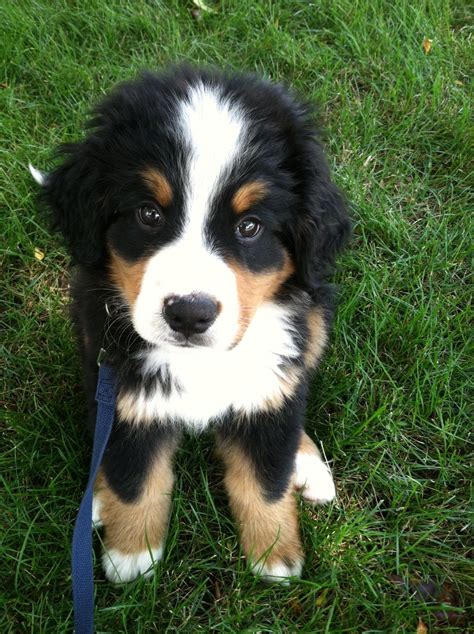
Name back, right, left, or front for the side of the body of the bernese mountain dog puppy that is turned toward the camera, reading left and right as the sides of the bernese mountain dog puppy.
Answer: front

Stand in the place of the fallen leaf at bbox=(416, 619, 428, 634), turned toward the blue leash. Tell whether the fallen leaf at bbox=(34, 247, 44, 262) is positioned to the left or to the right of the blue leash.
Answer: right

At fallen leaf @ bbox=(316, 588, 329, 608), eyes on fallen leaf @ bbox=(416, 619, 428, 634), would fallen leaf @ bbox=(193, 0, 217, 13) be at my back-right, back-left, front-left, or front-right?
back-left

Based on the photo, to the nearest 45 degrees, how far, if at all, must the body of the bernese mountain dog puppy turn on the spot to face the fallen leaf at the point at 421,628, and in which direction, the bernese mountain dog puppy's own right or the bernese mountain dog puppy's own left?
approximately 45° to the bernese mountain dog puppy's own left

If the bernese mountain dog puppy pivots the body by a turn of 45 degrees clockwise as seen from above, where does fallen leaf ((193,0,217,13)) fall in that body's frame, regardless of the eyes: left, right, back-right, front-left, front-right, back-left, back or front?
back-right

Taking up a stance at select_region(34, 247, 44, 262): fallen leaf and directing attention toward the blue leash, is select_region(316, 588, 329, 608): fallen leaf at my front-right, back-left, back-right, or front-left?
front-left

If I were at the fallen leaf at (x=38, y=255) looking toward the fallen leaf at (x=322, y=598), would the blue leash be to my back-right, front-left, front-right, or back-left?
front-right

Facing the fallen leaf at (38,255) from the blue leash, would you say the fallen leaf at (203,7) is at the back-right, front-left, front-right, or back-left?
front-right

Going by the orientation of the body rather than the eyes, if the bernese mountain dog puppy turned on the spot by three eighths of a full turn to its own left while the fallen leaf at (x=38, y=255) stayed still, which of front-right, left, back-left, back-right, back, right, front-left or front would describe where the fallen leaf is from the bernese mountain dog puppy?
left
